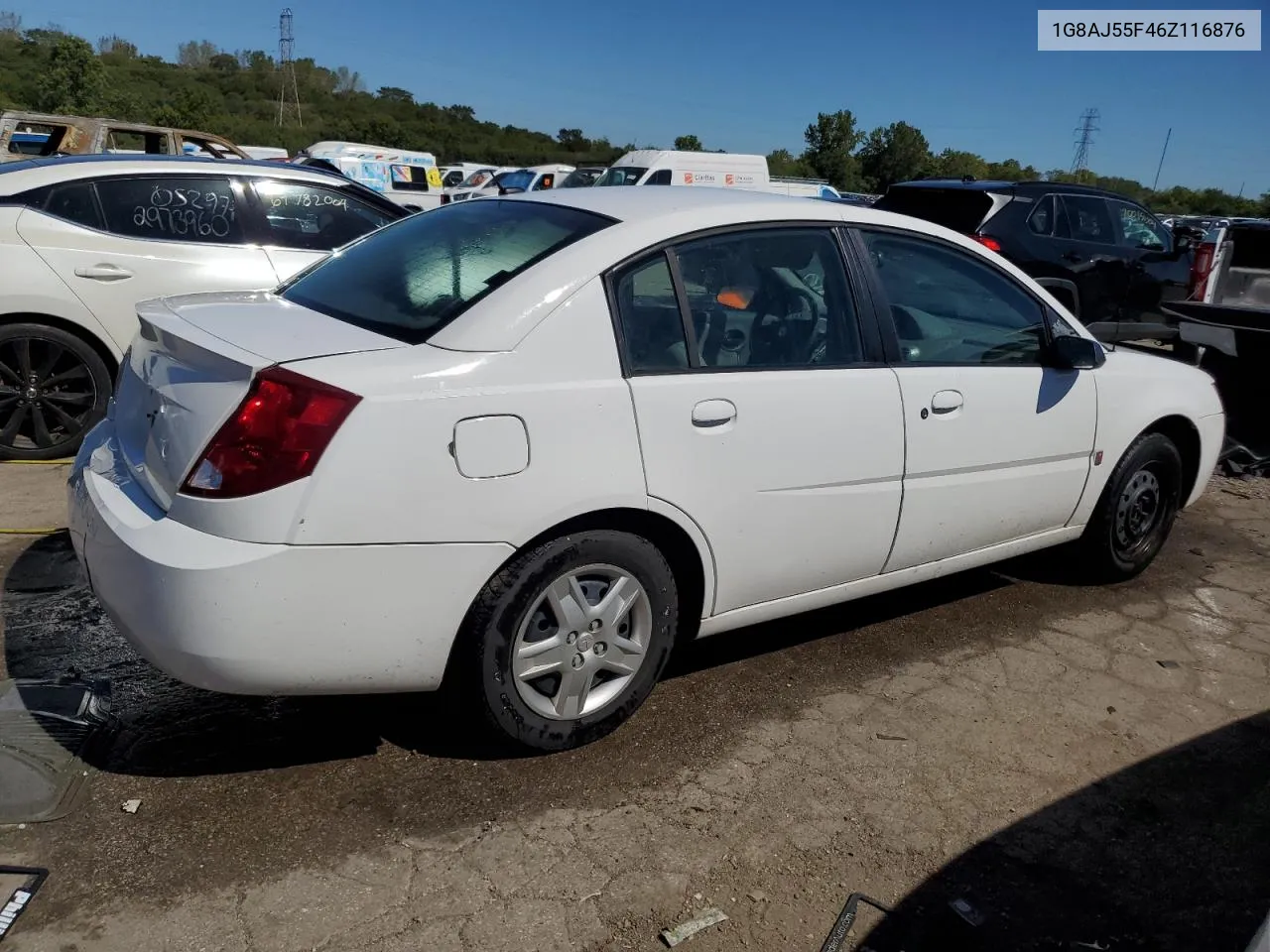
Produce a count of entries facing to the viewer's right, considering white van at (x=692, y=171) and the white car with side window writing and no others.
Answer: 1

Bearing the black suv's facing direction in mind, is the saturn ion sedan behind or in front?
behind

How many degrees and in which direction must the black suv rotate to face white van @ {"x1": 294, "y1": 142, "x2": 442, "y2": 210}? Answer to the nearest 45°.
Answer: approximately 90° to its left

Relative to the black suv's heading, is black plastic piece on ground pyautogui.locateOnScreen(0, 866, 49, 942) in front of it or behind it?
behind

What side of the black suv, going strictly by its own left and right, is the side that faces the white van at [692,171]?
left

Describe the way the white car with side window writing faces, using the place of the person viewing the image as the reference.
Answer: facing to the right of the viewer

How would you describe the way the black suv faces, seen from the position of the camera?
facing away from the viewer and to the right of the viewer

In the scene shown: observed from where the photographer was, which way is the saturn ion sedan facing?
facing away from the viewer and to the right of the viewer

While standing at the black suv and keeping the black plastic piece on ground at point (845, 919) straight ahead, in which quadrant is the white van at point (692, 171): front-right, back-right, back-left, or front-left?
back-right
